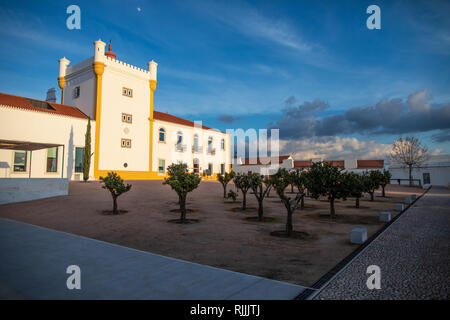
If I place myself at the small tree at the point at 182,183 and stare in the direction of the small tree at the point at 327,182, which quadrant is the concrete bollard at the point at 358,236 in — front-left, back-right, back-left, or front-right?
front-right

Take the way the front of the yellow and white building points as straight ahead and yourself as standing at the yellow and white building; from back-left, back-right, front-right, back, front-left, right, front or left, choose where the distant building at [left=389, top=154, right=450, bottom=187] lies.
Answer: front-left

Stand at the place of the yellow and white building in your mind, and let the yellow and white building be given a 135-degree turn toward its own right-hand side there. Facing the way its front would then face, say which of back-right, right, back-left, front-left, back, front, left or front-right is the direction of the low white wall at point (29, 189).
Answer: left

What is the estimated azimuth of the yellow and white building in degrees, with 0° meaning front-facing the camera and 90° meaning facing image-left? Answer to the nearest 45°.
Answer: approximately 315°

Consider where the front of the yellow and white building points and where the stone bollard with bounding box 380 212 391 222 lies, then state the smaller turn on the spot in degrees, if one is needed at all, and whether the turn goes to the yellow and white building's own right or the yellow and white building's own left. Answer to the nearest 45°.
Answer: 0° — it already faces it

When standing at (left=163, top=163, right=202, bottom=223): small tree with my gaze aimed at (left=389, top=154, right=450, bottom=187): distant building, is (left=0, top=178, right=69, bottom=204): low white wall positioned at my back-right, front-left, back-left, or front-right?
back-left
